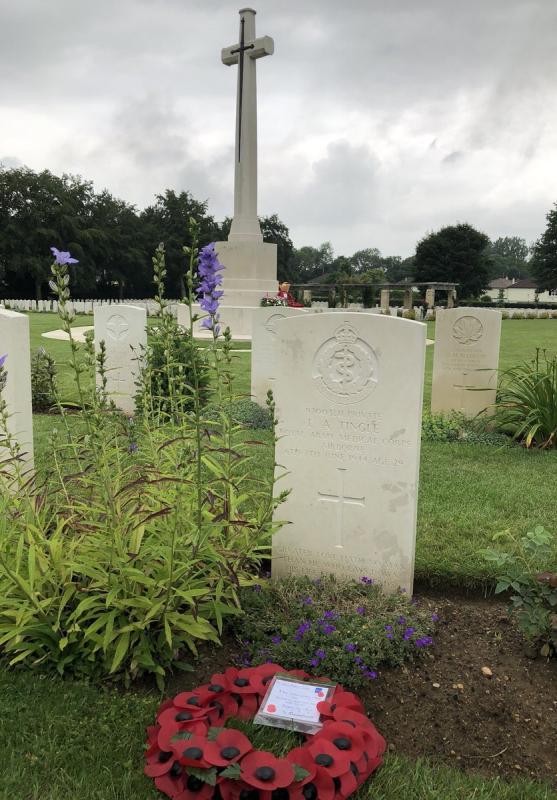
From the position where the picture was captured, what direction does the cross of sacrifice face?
facing the viewer and to the left of the viewer

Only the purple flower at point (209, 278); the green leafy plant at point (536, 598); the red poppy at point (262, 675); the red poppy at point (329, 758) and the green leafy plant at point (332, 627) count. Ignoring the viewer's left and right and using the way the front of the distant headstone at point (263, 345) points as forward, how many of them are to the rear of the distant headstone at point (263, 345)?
0

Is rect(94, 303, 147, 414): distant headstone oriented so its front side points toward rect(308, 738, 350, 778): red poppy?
yes

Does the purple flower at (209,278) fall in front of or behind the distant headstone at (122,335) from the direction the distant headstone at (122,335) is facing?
in front

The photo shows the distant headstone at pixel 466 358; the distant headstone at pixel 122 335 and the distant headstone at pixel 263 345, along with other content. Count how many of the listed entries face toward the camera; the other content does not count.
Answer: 3

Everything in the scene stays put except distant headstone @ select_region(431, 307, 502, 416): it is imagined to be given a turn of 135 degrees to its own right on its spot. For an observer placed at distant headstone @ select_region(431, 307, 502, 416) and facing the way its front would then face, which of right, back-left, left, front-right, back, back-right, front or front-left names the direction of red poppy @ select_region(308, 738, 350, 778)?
back-left

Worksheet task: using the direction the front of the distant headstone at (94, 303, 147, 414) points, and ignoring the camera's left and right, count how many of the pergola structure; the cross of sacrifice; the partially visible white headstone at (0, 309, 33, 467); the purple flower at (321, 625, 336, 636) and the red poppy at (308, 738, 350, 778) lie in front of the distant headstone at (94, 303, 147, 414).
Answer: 3

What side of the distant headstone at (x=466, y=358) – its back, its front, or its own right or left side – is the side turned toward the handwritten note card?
front

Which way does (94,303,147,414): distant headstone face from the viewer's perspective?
toward the camera

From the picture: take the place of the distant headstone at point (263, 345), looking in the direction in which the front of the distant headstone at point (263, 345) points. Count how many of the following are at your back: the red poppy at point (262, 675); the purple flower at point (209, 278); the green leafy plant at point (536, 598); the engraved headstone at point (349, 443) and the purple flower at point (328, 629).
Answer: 0

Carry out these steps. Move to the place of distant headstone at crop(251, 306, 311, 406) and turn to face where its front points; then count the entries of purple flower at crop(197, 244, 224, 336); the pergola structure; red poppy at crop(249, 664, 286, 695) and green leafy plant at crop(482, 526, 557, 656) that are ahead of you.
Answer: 3

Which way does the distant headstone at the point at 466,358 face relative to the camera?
toward the camera

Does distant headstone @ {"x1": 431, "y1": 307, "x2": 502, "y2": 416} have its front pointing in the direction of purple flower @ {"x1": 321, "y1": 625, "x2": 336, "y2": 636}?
yes

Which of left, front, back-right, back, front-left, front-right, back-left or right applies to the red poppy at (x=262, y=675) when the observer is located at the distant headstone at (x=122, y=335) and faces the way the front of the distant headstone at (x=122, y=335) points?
front

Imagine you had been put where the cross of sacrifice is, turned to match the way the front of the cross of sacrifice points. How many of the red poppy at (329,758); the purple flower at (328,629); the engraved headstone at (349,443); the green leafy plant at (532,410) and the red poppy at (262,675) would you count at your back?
0

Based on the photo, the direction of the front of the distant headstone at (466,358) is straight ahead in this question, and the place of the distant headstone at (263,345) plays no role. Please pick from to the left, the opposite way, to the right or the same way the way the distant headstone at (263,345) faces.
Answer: the same way

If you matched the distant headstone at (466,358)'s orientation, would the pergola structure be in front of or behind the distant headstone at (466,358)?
behind

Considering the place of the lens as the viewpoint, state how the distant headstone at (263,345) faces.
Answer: facing the viewer

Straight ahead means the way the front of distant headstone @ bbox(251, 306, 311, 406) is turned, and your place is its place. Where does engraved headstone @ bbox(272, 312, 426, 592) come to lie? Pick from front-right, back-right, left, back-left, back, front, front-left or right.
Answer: front
